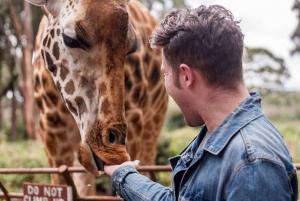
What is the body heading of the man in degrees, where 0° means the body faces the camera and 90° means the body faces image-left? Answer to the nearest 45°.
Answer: approximately 90°

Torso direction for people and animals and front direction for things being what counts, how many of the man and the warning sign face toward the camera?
1

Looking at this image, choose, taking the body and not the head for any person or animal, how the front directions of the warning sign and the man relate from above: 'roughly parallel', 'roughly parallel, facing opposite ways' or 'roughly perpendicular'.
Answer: roughly perpendicular

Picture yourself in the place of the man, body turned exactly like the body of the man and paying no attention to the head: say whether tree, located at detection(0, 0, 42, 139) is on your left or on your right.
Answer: on your right

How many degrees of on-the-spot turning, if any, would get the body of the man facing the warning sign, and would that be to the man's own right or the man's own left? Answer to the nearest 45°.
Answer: approximately 45° to the man's own right

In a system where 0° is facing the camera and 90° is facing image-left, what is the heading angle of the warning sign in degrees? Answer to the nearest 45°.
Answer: approximately 0°

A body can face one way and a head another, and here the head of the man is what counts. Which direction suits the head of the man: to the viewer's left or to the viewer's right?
to the viewer's left

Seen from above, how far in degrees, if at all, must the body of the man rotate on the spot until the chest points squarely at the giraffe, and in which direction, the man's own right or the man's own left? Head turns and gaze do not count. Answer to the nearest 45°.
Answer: approximately 45° to the man's own right
